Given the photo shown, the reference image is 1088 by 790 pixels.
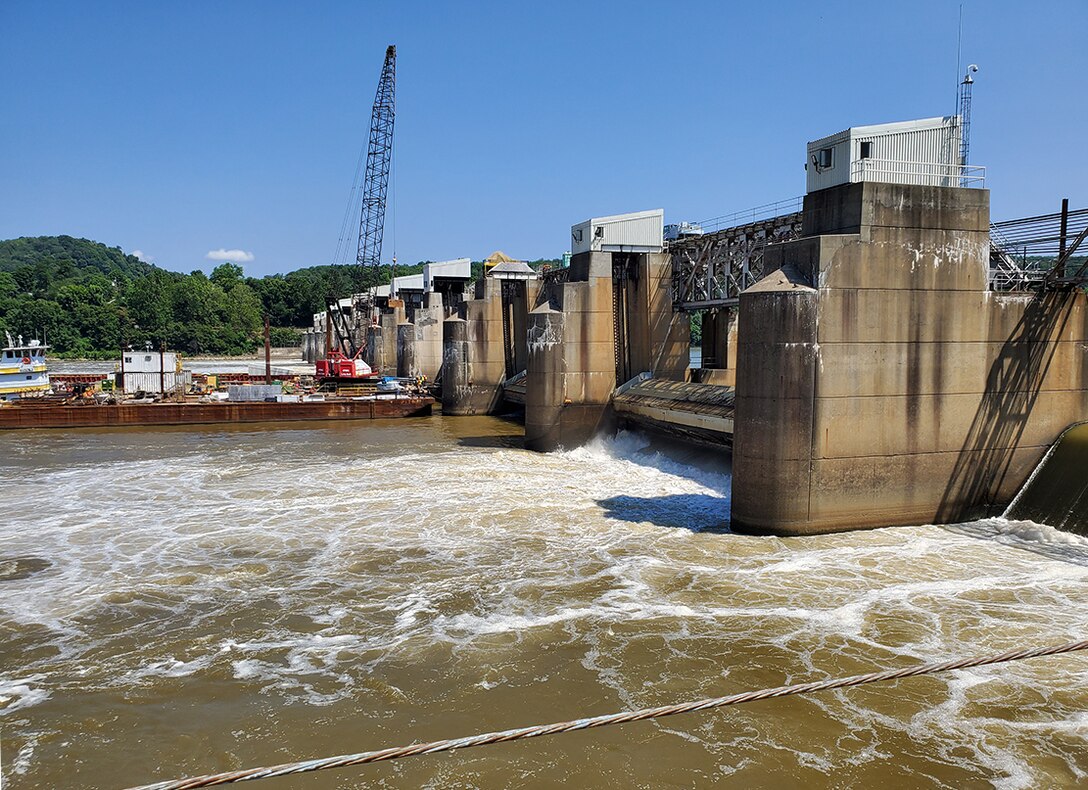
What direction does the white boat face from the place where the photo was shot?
facing to the right of the viewer

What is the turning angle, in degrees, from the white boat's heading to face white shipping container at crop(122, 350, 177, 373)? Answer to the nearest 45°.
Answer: approximately 45° to its right
